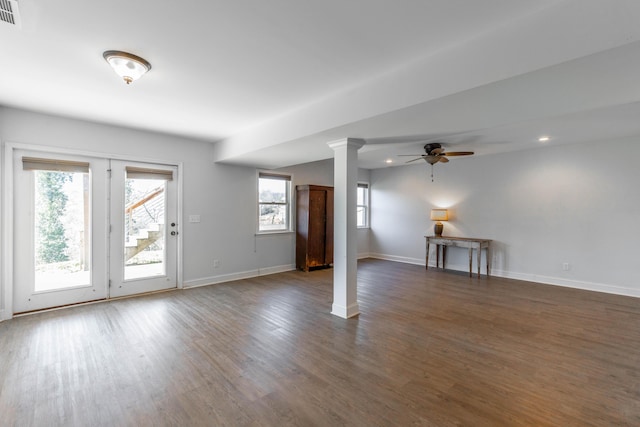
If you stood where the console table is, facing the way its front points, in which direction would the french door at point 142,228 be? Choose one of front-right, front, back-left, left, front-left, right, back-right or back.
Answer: front

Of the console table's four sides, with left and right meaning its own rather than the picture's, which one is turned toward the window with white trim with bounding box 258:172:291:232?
front

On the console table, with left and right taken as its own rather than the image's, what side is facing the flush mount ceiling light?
front

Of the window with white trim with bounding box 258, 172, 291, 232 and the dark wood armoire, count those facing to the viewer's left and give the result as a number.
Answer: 0

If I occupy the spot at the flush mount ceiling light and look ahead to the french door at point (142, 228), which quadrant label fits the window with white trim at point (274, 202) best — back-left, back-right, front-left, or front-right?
front-right

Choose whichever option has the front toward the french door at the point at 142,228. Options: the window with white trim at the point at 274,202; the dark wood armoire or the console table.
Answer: the console table

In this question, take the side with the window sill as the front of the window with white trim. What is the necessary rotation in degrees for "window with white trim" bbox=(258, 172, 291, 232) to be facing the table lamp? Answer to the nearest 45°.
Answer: approximately 45° to its left

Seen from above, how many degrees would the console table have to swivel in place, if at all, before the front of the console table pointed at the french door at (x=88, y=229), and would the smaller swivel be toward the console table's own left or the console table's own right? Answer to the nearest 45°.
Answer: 0° — it already faces it

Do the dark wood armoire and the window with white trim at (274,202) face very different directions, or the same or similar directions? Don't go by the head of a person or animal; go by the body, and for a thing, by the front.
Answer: same or similar directions

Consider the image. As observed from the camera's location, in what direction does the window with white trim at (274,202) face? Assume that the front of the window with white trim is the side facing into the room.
facing the viewer and to the right of the viewer

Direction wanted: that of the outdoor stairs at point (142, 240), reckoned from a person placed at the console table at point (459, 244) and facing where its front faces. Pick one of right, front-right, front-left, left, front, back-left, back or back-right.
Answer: front

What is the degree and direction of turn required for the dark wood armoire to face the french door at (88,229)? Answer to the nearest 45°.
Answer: approximately 90° to its right

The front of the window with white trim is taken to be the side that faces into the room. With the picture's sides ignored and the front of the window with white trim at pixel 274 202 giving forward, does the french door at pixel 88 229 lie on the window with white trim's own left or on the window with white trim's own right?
on the window with white trim's own right

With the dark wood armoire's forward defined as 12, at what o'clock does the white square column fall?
The white square column is roughly at 1 o'clock from the dark wood armoire.

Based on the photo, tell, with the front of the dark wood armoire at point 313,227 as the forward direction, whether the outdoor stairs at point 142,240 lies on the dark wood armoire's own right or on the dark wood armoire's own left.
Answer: on the dark wood armoire's own right

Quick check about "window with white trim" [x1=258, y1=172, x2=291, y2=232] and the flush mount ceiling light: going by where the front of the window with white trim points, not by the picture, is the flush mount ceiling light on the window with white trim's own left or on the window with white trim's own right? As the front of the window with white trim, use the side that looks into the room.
on the window with white trim's own right

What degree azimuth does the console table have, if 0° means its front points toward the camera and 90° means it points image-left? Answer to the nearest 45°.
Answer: approximately 45°

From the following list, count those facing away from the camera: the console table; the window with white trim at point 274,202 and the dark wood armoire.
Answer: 0

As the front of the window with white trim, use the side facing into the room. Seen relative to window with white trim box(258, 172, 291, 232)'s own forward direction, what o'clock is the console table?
The console table is roughly at 11 o'clock from the window with white trim.

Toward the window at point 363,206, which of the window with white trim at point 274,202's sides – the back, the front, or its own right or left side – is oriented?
left
